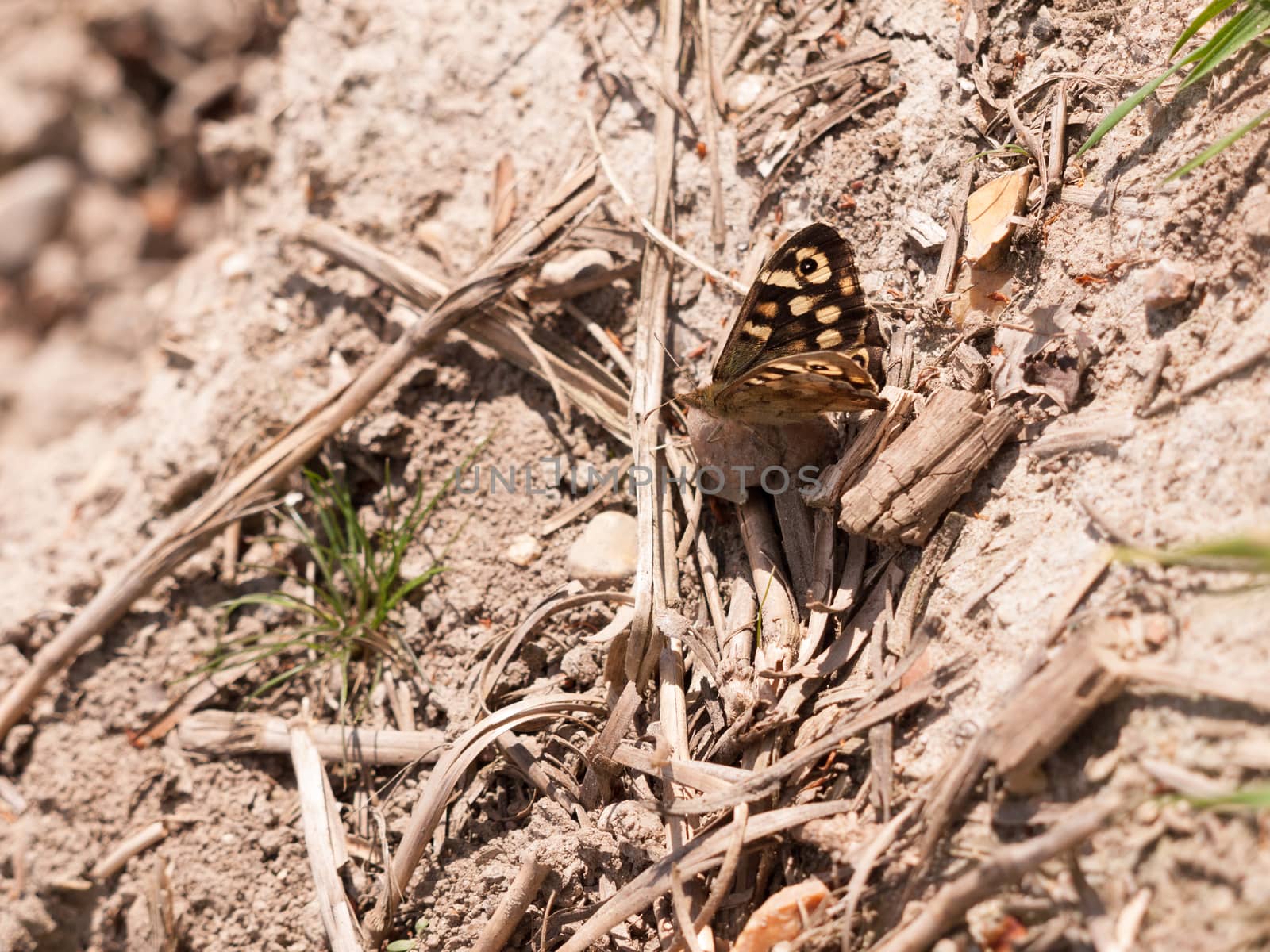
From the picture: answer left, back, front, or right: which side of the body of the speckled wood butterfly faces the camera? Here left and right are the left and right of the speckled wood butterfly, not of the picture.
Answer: left

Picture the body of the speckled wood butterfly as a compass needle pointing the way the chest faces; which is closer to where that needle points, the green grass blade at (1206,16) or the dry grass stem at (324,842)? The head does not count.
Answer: the dry grass stem
